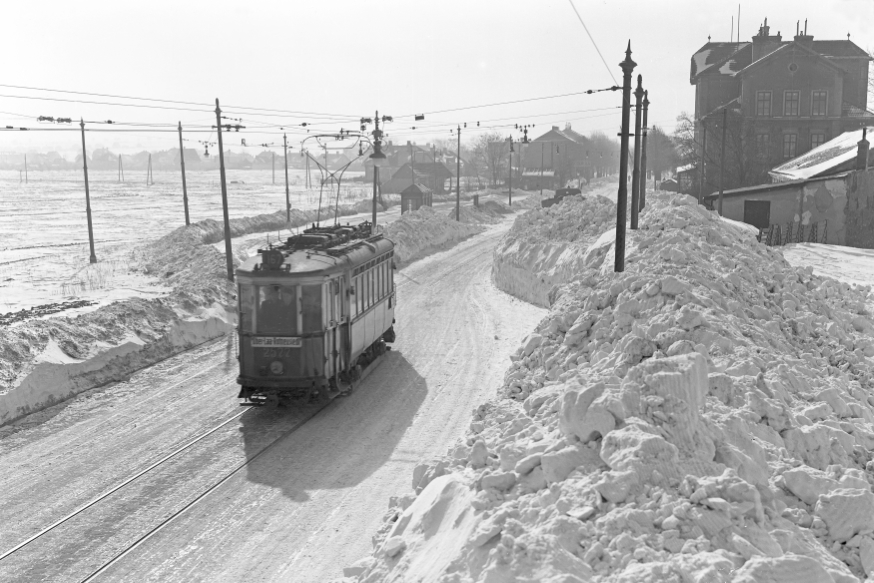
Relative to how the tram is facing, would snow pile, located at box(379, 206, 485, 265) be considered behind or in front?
behind

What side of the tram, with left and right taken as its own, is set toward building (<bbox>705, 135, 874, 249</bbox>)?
back

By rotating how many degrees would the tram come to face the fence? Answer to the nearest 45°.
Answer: approximately 180°

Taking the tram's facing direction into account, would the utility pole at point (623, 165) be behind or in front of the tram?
behind

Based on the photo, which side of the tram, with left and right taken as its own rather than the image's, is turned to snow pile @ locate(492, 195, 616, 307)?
back

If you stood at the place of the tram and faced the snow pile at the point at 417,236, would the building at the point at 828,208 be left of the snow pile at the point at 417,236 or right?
right

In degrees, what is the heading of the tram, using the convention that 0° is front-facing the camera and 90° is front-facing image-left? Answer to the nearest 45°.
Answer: approximately 45°

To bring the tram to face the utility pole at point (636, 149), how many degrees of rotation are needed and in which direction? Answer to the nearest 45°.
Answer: approximately 180°
